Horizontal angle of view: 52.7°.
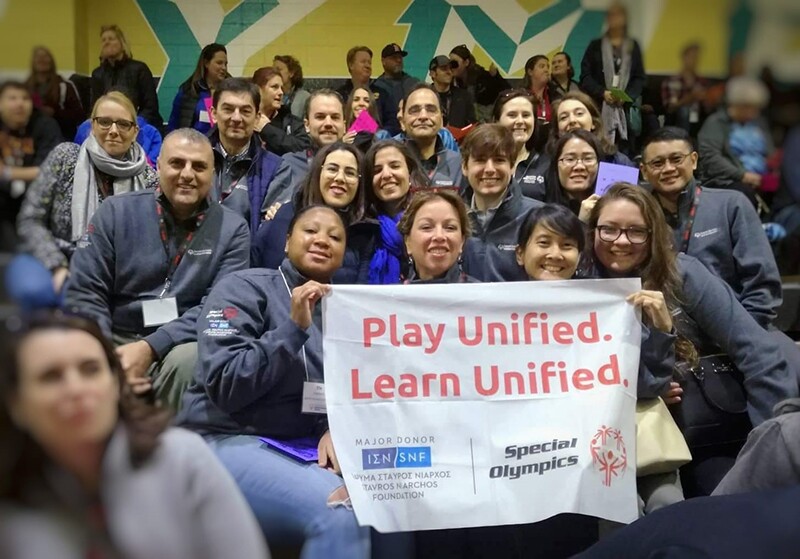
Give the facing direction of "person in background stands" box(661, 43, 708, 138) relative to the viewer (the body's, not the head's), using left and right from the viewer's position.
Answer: facing the viewer

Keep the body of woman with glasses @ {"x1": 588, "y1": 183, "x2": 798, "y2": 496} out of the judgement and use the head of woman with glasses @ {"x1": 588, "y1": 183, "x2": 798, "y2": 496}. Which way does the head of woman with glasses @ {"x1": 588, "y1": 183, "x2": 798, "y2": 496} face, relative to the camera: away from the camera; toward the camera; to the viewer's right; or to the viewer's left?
toward the camera

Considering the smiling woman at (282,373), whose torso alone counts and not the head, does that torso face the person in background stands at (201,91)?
no

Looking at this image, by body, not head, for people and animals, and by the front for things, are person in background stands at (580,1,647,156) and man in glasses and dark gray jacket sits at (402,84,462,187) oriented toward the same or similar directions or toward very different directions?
same or similar directions

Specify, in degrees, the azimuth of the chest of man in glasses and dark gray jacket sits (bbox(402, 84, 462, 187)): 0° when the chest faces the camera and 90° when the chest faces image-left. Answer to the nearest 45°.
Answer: approximately 0°

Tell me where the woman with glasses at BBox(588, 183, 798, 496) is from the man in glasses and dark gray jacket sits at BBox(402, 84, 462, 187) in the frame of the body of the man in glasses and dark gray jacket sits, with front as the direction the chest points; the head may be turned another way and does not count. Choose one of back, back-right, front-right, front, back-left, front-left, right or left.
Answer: front-left

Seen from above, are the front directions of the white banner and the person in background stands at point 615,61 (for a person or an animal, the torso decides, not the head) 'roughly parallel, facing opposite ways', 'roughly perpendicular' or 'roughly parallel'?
roughly parallel

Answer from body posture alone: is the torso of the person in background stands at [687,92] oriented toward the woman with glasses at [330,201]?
no

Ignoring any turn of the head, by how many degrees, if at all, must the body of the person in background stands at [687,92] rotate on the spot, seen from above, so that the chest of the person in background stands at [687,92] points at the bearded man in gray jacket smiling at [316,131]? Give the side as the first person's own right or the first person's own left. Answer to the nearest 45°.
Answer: approximately 45° to the first person's own right

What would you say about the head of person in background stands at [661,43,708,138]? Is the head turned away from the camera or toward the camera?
toward the camera

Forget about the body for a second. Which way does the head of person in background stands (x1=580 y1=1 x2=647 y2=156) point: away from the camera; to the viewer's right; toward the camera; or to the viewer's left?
toward the camera

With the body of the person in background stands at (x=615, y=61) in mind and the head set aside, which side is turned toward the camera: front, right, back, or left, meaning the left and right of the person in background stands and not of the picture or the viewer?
front

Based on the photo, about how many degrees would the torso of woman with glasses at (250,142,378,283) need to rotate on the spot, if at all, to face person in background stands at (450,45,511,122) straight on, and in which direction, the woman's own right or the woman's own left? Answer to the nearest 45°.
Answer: approximately 135° to the woman's own left

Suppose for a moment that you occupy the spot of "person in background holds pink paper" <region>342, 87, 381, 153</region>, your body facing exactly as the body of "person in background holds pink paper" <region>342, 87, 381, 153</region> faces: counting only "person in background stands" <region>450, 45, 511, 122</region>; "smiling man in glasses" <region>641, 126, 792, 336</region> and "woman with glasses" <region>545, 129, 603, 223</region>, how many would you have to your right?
0

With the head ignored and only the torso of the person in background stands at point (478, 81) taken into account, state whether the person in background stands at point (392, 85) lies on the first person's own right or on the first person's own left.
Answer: on the first person's own right

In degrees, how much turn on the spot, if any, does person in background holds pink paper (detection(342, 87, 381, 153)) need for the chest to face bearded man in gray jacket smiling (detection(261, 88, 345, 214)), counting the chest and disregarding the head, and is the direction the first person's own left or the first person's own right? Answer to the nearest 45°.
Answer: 0° — they already face them

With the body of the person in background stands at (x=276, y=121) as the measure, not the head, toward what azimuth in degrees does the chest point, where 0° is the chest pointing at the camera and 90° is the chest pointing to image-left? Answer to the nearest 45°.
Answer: approximately 315°

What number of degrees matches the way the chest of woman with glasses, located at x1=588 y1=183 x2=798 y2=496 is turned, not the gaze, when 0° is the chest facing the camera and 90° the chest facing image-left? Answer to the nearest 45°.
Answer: approximately 45°
